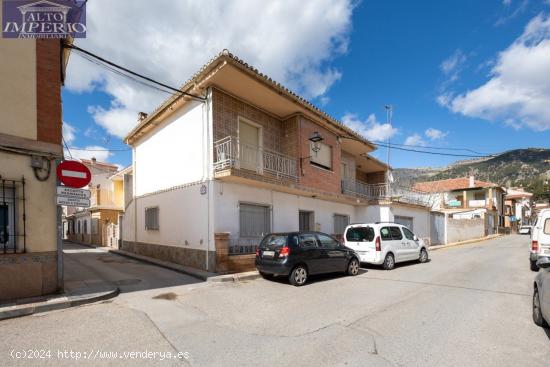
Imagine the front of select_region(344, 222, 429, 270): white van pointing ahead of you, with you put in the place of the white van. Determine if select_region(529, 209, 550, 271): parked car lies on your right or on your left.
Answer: on your right

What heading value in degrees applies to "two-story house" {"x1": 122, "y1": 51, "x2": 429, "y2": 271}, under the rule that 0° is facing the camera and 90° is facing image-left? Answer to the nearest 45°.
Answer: approximately 315°

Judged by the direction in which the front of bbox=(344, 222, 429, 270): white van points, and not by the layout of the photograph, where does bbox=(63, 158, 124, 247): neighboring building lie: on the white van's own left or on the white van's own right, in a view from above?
on the white van's own left
